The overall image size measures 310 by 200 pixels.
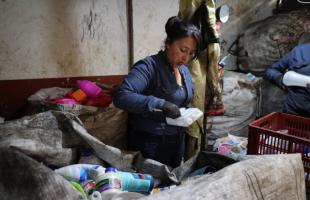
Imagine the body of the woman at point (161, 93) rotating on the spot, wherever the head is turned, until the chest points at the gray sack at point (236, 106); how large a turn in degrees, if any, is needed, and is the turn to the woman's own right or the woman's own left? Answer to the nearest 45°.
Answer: approximately 90° to the woman's own left

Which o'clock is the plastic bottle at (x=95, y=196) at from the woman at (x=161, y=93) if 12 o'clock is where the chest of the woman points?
The plastic bottle is roughly at 2 o'clock from the woman.

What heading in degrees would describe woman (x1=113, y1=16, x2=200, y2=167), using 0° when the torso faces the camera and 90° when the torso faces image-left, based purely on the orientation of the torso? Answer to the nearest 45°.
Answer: approximately 315°

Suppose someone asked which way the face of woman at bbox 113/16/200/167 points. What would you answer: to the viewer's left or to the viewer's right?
to the viewer's right

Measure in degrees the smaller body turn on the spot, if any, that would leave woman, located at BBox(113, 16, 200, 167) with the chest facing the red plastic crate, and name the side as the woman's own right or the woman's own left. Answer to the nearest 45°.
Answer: approximately 45° to the woman's own left

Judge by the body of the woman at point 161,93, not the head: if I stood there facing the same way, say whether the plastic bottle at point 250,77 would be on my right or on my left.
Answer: on my left

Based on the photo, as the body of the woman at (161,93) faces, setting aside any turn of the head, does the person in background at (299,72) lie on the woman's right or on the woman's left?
on the woman's left

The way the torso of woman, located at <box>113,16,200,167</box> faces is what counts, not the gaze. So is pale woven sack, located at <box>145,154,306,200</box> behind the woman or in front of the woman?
in front
